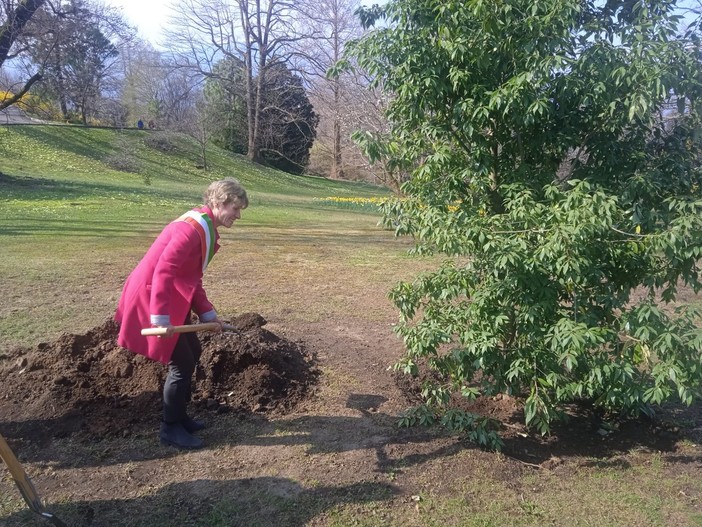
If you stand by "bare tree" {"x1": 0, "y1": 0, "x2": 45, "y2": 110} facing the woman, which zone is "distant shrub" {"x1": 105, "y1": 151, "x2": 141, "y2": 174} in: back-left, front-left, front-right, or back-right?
back-left

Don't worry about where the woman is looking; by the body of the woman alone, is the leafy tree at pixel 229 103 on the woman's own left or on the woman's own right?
on the woman's own left

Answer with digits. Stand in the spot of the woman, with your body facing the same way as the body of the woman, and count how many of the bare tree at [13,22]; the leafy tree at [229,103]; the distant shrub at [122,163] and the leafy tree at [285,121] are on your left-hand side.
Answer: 4

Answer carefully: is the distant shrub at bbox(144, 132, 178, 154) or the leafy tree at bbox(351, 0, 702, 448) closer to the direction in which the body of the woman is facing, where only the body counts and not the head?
the leafy tree

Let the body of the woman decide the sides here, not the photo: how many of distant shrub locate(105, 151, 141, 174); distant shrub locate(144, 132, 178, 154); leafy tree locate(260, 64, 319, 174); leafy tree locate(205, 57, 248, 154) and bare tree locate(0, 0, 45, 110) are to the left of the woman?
5

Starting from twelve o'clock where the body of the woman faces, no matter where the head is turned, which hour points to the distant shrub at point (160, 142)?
The distant shrub is roughly at 9 o'clock from the woman.

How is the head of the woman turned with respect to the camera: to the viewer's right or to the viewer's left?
to the viewer's right

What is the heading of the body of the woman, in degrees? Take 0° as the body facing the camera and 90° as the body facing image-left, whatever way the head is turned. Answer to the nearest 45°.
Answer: approximately 270°

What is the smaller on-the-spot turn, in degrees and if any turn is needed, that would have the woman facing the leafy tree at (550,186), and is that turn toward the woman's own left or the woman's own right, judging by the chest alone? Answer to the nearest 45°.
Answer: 0° — they already face it

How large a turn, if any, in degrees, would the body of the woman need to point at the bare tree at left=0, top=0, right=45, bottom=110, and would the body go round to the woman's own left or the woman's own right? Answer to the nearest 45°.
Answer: approximately 90° to the woman's own left

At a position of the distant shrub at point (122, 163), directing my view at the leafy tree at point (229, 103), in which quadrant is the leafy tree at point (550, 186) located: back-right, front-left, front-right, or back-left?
back-right

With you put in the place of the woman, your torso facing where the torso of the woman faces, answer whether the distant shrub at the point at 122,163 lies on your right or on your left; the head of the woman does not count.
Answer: on your left
